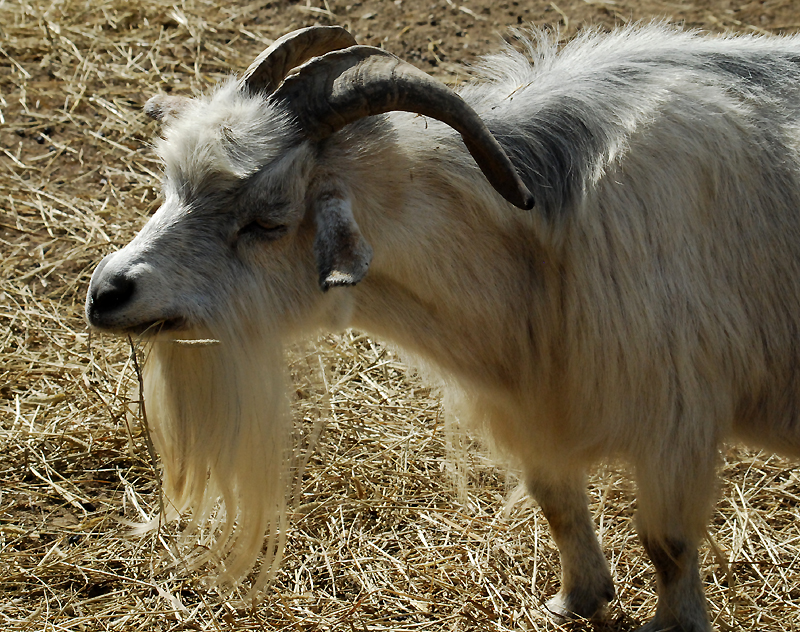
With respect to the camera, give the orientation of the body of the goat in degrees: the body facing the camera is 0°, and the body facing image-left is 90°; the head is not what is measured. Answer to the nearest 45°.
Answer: approximately 90°
